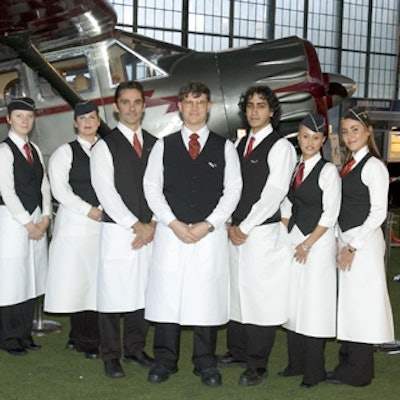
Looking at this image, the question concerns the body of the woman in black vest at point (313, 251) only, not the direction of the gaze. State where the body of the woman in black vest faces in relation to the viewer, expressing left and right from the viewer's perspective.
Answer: facing the viewer and to the left of the viewer

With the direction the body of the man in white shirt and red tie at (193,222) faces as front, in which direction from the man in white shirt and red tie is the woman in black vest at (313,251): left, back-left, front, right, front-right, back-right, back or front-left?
left

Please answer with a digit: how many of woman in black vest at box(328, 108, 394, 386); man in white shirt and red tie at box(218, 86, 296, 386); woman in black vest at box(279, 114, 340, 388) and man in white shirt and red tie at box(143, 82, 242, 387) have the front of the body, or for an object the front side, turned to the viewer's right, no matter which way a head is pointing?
0

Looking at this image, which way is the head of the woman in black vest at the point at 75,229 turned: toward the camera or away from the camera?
toward the camera

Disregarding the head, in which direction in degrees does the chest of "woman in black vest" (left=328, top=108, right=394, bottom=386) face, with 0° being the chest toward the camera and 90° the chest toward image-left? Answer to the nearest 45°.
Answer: approximately 45°

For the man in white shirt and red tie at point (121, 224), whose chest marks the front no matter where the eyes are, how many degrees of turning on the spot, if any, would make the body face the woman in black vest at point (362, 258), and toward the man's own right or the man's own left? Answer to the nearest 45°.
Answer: approximately 45° to the man's own left

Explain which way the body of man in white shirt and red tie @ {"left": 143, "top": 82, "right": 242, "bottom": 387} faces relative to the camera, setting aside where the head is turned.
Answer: toward the camera

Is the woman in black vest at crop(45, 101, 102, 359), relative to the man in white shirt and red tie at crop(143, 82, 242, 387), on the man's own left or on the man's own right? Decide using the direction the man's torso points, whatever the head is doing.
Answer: on the man's own right

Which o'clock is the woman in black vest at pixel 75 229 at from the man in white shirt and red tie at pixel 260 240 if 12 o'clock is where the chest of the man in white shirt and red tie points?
The woman in black vest is roughly at 2 o'clock from the man in white shirt and red tie.

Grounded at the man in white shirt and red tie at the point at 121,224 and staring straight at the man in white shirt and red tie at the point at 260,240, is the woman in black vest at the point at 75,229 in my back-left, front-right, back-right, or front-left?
back-left
